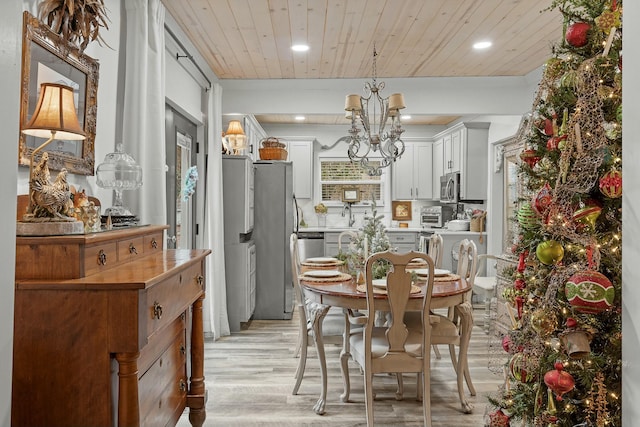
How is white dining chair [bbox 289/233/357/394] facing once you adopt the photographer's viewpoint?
facing to the right of the viewer

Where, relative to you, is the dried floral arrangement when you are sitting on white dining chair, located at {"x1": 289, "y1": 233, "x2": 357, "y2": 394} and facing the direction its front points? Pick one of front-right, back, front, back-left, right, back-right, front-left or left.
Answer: back-right

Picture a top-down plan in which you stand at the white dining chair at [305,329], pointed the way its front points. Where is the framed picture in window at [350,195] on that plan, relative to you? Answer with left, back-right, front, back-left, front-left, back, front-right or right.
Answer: left

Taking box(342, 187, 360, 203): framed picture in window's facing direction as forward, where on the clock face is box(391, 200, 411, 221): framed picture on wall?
box(391, 200, 411, 221): framed picture on wall is roughly at 9 o'clock from box(342, 187, 360, 203): framed picture in window.
